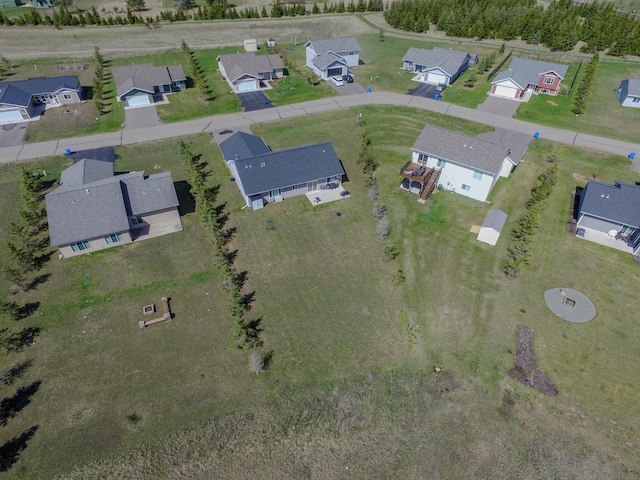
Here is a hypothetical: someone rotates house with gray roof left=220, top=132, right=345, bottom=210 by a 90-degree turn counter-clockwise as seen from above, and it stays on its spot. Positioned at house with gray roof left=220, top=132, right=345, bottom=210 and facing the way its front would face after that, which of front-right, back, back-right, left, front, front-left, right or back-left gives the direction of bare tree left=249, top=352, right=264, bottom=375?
left

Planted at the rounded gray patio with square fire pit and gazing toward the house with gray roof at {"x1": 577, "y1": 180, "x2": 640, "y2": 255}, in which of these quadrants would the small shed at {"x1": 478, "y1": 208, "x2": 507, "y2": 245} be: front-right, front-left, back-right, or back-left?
front-left

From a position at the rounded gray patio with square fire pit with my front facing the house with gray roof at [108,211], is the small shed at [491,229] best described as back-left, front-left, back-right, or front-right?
front-right

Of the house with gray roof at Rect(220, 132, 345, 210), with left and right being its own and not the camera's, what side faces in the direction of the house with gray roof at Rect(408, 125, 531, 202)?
right

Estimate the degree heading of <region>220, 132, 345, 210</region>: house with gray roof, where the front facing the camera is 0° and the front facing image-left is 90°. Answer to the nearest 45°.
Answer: approximately 180°

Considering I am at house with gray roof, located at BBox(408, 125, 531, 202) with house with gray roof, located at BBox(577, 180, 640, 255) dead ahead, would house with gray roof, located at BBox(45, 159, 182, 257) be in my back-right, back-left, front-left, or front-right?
back-right

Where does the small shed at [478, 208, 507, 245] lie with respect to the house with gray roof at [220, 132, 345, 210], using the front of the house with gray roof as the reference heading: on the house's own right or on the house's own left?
on the house's own right

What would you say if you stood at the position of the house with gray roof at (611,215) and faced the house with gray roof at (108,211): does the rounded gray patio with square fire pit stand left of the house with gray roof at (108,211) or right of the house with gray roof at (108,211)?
left

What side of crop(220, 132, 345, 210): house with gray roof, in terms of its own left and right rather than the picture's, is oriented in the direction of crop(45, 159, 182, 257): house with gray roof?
left

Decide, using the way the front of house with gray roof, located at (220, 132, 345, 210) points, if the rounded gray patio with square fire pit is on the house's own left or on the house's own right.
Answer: on the house's own right

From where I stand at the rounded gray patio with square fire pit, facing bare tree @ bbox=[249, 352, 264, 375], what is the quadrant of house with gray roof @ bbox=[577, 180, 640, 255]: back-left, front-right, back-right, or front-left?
back-right
